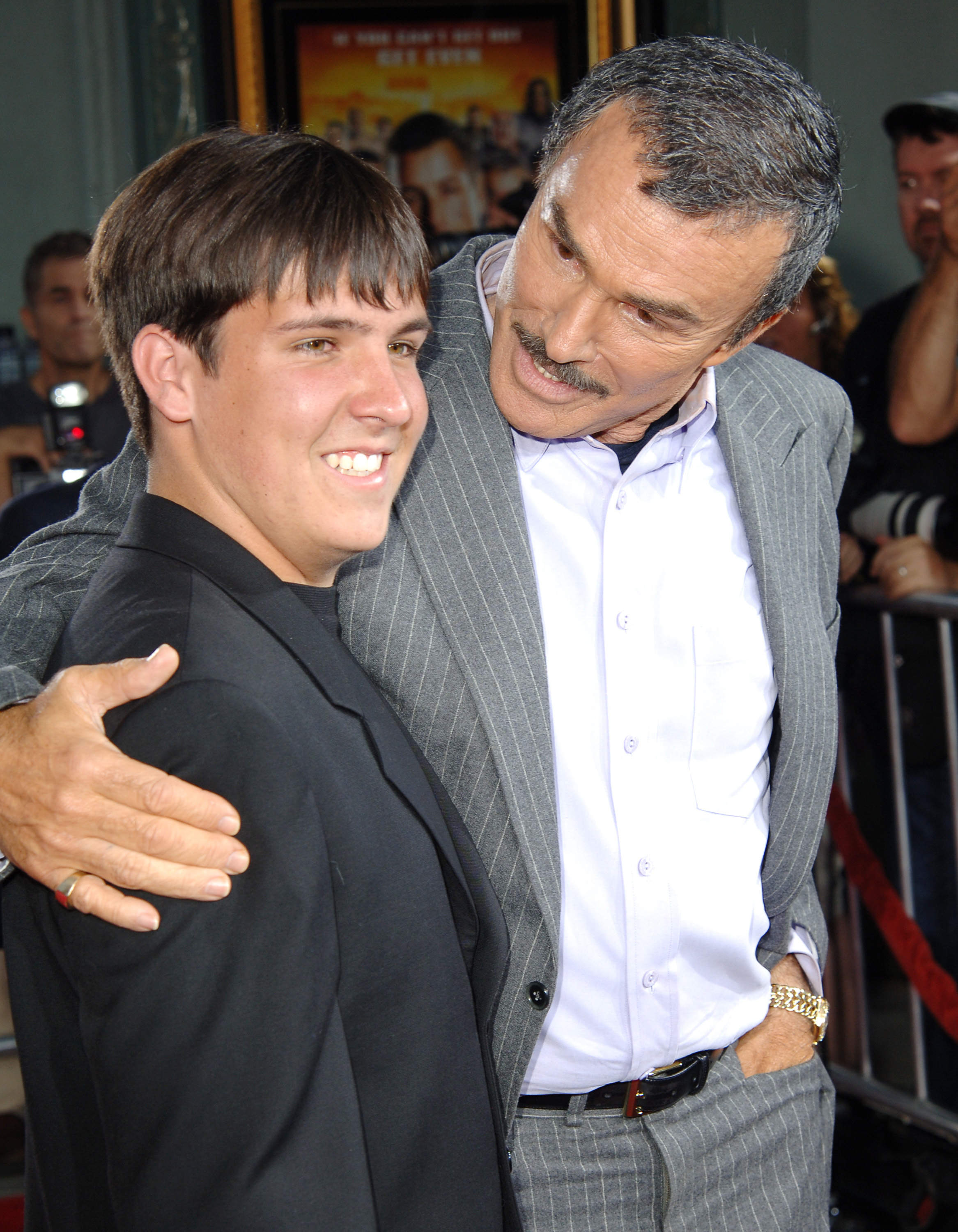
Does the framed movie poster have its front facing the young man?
yes

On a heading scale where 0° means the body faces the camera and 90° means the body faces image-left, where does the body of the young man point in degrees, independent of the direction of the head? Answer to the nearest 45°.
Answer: approximately 315°

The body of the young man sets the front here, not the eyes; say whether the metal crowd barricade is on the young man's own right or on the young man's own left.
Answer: on the young man's own left

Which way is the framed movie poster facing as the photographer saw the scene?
facing the viewer

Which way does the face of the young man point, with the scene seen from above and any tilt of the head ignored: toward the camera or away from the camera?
toward the camera

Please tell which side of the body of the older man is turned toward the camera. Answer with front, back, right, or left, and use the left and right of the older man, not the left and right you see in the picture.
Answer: front

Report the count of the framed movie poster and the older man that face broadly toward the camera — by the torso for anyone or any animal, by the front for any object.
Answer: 2

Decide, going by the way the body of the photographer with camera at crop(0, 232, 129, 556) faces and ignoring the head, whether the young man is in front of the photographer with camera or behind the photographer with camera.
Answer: in front

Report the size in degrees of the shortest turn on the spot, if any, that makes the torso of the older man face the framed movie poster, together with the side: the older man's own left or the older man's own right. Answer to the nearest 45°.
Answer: approximately 180°

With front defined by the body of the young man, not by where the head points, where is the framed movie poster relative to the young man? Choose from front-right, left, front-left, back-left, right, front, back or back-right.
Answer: back-left
